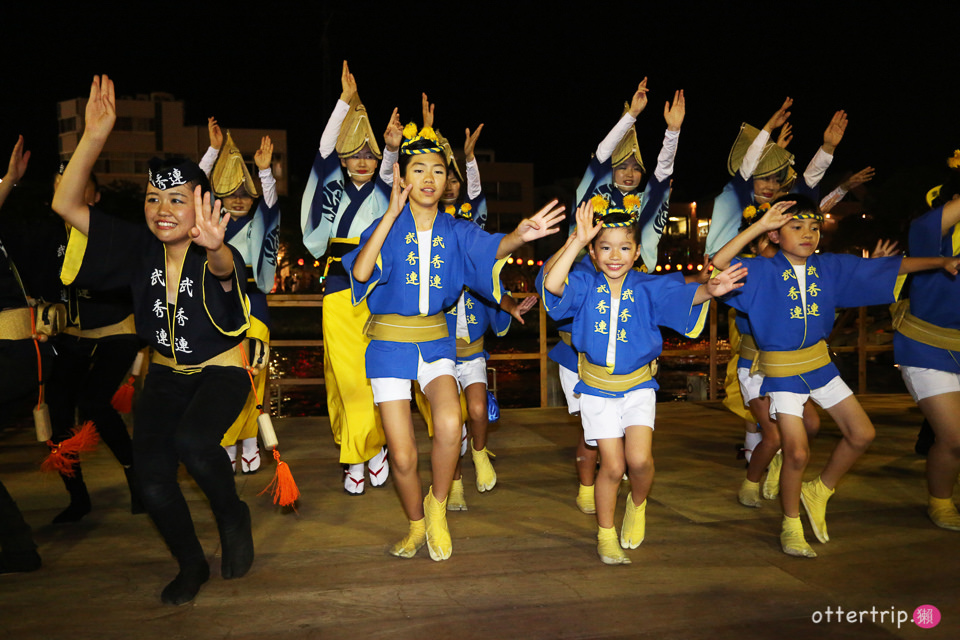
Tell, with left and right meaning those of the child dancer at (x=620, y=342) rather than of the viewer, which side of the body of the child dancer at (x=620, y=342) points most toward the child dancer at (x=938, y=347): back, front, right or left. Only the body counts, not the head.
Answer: left

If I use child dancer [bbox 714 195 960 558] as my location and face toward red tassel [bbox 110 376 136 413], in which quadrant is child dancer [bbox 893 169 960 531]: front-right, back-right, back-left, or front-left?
back-right

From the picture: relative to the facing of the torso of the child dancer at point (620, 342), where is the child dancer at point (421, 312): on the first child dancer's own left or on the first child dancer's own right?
on the first child dancer's own right

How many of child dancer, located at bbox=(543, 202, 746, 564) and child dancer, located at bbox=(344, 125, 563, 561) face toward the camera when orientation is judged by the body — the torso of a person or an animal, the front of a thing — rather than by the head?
2

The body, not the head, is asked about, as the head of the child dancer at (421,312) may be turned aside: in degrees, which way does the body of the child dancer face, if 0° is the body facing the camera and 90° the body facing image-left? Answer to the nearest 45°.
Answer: approximately 0°

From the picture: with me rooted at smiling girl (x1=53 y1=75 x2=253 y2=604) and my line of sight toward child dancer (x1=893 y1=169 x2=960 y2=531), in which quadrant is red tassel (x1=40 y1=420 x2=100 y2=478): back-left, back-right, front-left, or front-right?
back-left

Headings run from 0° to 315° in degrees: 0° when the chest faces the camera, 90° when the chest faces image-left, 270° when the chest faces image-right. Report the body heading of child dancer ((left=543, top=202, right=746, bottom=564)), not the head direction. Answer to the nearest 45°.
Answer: approximately 0°

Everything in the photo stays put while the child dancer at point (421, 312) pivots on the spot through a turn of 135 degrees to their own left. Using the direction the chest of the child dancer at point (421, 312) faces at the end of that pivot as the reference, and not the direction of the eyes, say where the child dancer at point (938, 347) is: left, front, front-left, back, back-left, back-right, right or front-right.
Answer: front-right
